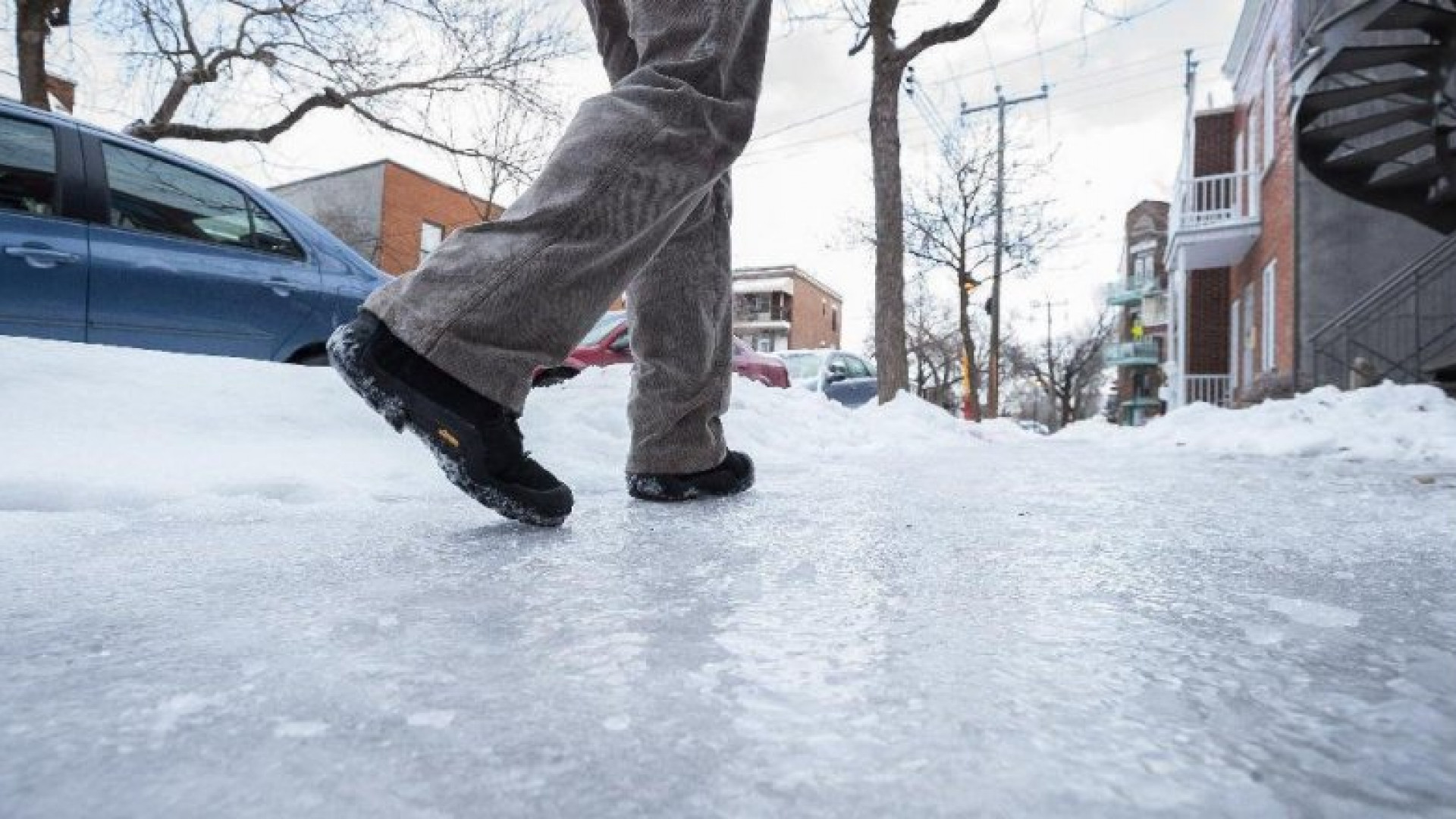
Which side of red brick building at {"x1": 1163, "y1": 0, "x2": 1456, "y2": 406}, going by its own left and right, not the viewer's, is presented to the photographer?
left

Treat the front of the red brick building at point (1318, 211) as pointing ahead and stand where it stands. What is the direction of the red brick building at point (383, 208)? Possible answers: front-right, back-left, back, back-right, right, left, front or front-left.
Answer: front

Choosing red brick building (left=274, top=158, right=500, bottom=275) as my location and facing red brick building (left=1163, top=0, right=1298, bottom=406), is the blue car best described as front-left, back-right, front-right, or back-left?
front-right

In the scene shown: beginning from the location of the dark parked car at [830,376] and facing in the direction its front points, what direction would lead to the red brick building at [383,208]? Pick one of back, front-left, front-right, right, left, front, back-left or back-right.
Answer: right

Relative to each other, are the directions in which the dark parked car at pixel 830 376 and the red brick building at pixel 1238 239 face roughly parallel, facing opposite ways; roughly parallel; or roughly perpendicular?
roughly perpendicular

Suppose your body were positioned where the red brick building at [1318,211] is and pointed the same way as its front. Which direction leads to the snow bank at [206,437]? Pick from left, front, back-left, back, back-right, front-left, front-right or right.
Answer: left

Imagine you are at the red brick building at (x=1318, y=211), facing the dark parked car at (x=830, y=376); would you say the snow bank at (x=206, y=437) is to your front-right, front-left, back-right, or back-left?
front-left

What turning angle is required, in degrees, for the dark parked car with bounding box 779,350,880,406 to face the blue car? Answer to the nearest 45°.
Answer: approximately 45° to its left

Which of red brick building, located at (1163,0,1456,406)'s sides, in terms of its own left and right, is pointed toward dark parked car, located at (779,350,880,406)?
front

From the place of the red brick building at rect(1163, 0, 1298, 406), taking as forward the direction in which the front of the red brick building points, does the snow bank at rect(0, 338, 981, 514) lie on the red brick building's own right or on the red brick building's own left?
on the red brick building's own left

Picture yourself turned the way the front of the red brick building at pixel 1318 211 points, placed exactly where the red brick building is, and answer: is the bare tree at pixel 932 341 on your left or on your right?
on your right
